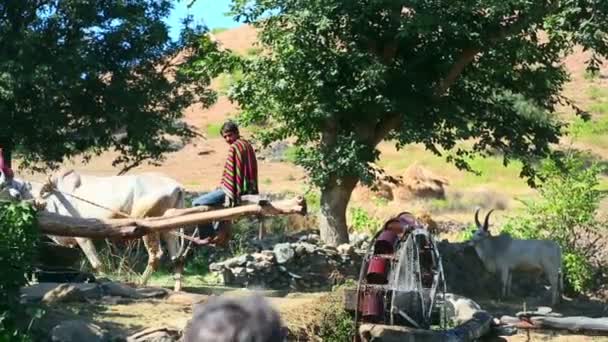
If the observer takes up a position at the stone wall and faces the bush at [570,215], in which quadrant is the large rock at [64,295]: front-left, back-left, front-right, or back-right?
back-right

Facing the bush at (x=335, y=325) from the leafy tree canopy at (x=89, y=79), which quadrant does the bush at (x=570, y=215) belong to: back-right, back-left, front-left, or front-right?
front-left

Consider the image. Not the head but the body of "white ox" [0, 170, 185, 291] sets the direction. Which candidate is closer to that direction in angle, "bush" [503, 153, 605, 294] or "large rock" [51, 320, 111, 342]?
the large rock

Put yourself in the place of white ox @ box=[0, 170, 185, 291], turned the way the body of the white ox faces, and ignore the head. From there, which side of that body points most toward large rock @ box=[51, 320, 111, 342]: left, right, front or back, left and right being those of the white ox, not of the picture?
left

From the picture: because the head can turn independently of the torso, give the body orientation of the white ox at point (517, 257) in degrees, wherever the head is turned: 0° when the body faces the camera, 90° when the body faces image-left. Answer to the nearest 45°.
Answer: approximately 90°

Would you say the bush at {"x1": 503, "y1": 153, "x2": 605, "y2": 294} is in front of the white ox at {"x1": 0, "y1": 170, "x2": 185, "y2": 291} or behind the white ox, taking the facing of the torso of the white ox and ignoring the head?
behind

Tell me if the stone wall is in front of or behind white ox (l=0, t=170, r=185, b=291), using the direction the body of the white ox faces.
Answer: behind

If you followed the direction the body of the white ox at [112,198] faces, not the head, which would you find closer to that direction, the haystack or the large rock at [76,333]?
the large rock

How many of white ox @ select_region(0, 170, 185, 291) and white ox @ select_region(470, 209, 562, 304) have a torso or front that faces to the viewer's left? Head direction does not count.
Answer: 2

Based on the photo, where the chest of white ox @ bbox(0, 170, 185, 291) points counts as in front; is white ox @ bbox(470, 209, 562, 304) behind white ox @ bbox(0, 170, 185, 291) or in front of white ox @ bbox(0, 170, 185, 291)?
behind

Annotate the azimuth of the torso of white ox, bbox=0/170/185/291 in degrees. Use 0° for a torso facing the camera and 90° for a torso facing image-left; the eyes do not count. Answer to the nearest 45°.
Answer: approximately 90°
